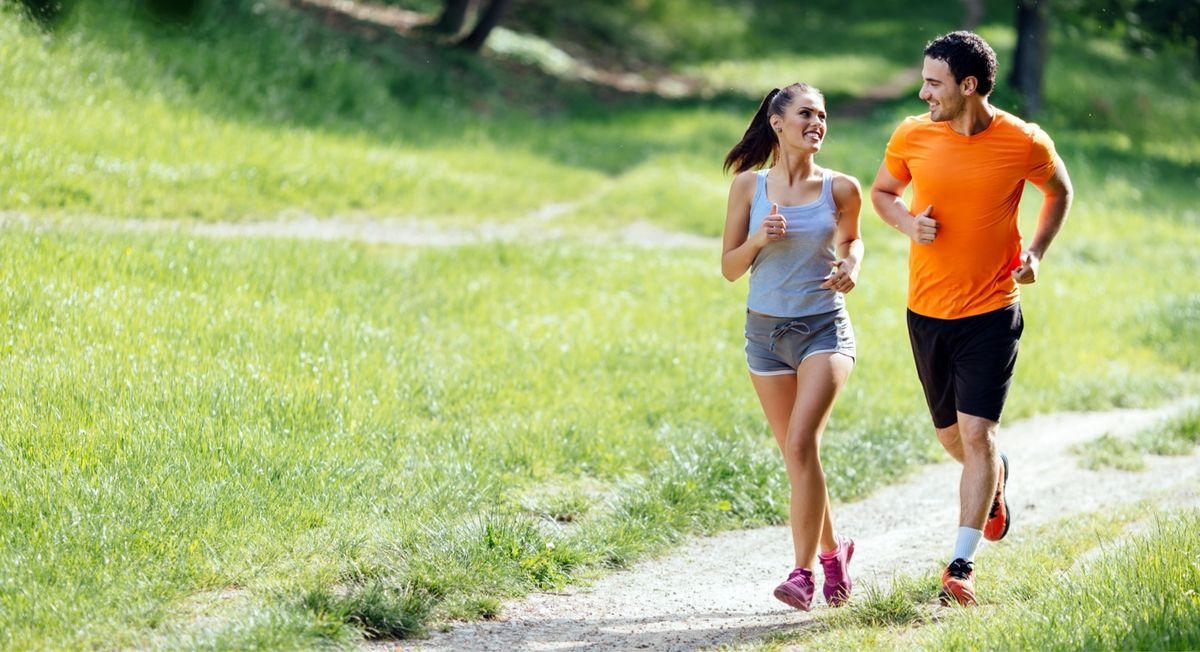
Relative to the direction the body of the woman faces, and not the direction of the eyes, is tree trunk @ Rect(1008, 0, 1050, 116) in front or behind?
behind

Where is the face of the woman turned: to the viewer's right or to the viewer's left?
to the viewer's right

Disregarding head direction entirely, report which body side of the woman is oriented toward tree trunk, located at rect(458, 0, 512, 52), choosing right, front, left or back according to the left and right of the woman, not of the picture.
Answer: back

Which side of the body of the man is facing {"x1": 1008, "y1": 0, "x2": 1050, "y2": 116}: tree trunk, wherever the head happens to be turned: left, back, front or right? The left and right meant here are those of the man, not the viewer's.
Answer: back

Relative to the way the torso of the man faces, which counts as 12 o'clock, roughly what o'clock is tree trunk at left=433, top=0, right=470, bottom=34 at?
The tree trunk is roughly at 5 o'clock from the man.

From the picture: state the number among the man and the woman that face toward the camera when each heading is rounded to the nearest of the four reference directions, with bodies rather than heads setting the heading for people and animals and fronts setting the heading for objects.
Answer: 2

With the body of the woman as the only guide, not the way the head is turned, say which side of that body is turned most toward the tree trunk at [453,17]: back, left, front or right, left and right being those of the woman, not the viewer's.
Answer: back

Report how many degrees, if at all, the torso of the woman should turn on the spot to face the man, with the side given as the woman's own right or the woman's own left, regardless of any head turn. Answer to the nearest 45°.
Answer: approximately 135° to the woman's own left

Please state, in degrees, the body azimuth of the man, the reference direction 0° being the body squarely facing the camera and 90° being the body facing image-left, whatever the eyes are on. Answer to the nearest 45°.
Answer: approximately 0°
